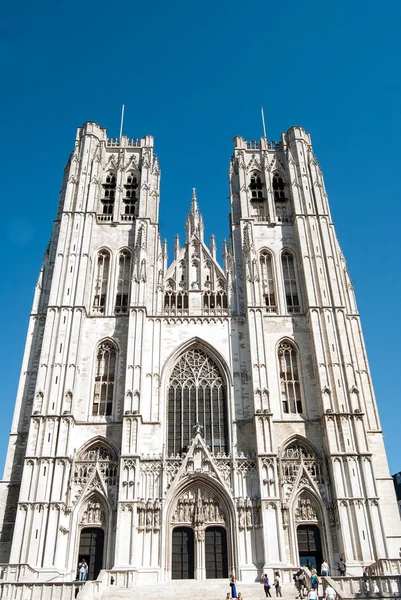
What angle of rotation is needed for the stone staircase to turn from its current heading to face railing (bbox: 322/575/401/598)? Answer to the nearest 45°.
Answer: approximately 45° to its left

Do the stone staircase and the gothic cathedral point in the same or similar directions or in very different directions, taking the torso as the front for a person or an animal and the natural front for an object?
same or similar directions

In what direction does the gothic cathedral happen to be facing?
toward the camera

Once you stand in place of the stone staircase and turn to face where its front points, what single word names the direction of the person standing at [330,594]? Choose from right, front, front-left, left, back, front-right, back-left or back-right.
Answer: front-left

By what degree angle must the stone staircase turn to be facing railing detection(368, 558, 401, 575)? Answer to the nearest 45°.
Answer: approximately 90° to its left

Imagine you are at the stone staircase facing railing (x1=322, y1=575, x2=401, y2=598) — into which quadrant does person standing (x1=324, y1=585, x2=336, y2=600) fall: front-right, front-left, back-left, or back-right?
front-right

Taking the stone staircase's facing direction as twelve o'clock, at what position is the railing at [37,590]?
The railing is roughly at 2 o'clock from the stone staircase.

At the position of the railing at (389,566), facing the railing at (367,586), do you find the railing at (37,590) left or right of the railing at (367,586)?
right

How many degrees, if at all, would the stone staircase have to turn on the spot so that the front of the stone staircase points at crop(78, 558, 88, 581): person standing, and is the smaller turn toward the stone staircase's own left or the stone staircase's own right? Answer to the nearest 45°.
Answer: approximately 90° to the stone staircase's own right

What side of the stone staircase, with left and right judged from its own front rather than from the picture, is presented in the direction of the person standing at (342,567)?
left

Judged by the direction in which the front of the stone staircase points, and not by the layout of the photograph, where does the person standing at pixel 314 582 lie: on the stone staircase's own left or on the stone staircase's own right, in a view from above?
on the stone staircase's own left

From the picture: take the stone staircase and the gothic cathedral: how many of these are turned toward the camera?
2
